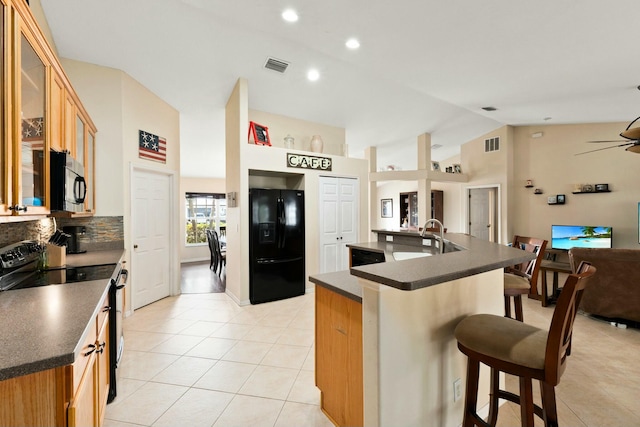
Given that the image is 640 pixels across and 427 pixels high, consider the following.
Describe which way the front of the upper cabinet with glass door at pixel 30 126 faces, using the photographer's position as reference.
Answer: facing to the right of the viewer

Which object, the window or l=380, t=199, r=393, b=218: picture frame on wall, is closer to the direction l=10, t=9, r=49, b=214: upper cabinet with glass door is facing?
the picture frame on wall

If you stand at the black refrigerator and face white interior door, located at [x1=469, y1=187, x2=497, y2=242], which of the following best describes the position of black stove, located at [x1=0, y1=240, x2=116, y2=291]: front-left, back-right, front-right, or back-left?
back-right

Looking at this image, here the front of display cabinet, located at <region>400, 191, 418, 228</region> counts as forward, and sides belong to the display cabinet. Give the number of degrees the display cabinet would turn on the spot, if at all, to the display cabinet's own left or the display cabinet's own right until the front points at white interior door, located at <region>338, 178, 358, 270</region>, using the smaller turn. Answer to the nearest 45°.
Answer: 0° — it already faces it

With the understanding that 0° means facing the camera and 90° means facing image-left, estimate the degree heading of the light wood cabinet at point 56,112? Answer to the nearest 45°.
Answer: approximately 270°

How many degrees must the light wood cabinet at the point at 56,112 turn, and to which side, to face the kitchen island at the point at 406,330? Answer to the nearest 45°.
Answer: approximately 45° to its right

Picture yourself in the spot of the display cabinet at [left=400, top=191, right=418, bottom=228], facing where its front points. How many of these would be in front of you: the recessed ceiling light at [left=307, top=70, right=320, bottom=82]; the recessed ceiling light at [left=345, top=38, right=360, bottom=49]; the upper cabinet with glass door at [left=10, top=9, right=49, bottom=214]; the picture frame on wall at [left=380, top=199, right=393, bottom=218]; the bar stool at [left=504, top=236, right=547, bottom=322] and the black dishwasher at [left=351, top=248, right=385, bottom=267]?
5

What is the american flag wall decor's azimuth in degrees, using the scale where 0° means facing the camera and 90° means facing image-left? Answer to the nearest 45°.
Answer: approximately 315°

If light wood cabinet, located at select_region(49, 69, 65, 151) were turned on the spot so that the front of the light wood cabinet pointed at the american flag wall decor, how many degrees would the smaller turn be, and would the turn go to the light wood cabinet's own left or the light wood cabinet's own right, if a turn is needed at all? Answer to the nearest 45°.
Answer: approximately 45° to the light wood cabinet's own left
